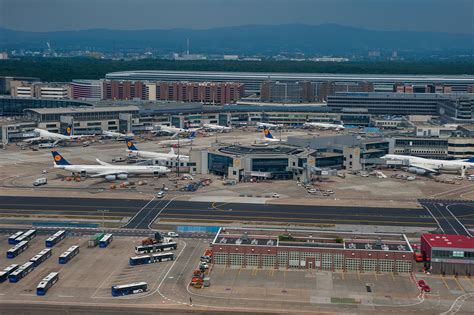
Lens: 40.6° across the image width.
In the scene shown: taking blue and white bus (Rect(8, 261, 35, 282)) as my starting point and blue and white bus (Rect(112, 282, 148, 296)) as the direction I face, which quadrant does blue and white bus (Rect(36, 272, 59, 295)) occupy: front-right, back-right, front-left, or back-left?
front-right

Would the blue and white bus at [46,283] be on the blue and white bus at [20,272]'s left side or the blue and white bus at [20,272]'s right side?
on its left

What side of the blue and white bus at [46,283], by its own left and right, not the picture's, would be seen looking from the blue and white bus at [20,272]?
right

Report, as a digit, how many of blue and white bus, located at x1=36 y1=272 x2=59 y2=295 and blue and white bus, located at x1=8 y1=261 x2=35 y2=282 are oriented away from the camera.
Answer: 0

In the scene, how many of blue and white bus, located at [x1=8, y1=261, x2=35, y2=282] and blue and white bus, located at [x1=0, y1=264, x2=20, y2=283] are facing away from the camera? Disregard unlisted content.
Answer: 0

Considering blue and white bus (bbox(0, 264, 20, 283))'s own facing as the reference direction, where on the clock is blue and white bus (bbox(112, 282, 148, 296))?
blue and white bus (bbox(112, 282, 148, 296)) is roughly at 9 o'clock from blue and white bus (bbox(0, 264, 20, 283)).

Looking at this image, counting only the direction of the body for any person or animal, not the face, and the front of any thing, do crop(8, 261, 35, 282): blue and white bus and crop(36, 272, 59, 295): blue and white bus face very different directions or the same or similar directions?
same or similar directions

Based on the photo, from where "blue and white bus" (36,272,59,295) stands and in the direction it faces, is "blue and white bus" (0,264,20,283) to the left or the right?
on its right

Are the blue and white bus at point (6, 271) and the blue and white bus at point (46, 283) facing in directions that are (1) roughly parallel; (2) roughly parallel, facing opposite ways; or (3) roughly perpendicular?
roughly parallel

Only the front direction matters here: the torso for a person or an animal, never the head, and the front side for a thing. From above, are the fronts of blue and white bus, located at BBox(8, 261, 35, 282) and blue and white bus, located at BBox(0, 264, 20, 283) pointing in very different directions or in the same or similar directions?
same or similar directions
